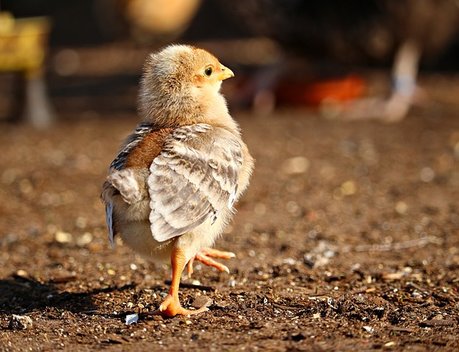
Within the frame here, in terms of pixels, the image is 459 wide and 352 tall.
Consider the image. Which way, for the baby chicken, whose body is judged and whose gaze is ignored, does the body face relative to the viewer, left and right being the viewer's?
facing away from the viewer and to the right of the viewer

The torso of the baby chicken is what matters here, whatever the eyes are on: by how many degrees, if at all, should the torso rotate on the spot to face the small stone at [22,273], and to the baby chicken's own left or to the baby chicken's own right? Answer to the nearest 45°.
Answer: approximately 90° to the baby chicken's own left

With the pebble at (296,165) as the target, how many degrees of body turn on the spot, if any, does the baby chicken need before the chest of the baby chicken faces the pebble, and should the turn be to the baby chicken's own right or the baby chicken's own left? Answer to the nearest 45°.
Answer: approximately 45° to the baby chicken's own left

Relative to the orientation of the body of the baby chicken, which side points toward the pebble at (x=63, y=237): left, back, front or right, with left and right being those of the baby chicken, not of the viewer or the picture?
left

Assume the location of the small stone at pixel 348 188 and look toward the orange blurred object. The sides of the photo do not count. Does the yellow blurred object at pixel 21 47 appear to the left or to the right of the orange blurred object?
left

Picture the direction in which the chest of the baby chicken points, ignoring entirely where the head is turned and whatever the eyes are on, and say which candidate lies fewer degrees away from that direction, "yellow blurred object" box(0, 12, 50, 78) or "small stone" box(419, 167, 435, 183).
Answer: the small stone

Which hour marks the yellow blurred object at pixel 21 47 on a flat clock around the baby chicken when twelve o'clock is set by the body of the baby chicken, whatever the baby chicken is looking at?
The yellow blurred object is roughly at 10 o'clock from the baby chicken.

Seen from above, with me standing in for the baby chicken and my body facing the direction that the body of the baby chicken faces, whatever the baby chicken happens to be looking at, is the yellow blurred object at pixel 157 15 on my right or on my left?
on my left

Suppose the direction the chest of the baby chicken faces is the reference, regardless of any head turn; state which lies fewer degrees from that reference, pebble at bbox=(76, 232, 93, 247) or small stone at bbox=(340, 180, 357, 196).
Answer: the small stone
